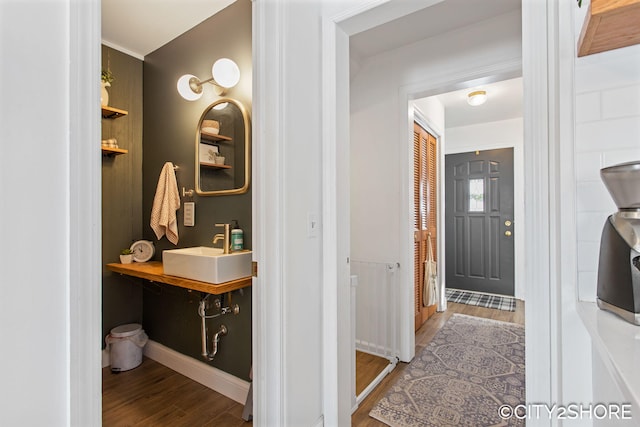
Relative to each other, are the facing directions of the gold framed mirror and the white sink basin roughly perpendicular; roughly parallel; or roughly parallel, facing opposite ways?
roughly parallel

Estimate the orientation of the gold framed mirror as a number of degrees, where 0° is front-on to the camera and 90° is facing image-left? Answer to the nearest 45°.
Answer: approximately 45°

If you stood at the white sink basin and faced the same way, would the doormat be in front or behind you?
behind

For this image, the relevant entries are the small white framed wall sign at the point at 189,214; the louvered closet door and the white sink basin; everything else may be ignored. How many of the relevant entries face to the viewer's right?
1

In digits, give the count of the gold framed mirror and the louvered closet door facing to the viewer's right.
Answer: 1

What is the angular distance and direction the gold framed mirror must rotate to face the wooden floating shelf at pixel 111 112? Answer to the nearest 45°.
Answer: approximately 90° to its right

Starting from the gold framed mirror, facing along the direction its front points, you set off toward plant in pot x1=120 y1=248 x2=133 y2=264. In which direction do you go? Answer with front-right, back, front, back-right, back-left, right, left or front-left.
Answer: right

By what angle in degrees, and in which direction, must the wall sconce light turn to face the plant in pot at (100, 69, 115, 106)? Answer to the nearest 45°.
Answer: approximately 90° to its right

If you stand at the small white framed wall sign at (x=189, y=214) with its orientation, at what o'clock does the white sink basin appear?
The white sink basin is roughly at 10 o'clock from the small white framed wall sign.

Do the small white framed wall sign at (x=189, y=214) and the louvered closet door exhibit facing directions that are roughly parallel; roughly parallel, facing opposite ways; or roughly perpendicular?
roughly perpendicular

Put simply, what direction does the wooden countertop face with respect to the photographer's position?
facing the viewer and to the left of the viewer

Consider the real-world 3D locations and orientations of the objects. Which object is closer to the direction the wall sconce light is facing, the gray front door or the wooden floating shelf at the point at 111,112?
the wooden floating shelf

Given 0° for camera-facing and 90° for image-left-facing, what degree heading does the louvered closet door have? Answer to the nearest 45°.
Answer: approximately 270°

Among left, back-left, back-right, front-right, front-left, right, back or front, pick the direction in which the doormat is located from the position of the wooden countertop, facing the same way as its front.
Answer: back-left

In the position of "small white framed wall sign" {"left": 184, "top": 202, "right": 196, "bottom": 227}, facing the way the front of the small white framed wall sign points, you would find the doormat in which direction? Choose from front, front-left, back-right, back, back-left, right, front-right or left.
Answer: back-left

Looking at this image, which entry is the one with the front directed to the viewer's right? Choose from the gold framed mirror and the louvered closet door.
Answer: the louvered closet door

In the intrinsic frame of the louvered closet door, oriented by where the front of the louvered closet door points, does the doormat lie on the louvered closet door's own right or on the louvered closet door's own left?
on the louvered closet door's own left
